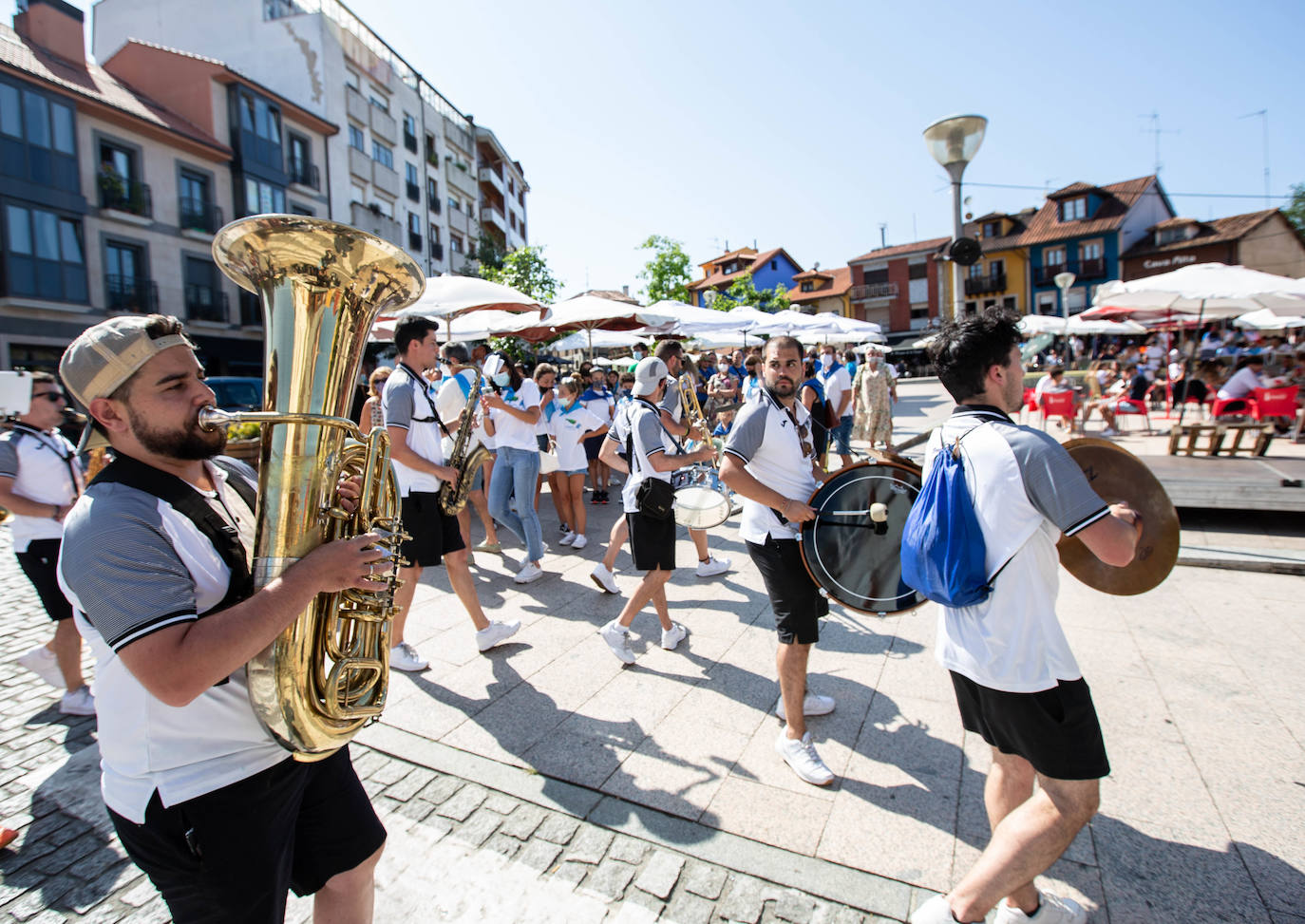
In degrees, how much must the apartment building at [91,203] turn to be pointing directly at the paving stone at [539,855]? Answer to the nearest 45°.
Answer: approximately 45° to its right

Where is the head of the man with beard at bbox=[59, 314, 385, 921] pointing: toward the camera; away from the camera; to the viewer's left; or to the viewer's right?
to the viewer's right

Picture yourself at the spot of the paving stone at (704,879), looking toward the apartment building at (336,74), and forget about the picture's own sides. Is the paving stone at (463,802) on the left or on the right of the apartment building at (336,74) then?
left

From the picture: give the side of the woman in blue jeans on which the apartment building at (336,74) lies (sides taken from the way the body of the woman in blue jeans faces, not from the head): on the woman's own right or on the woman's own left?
on the woman's own right

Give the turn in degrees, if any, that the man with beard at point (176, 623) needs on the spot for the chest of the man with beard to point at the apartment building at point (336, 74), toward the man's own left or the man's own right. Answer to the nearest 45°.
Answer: approximately 90° to the man's own left

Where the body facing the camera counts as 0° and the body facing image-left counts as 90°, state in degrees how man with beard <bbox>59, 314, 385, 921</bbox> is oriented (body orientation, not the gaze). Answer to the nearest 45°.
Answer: approximately 270°

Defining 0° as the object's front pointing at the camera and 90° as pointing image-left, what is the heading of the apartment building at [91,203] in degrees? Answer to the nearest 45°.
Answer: approximately 315°
